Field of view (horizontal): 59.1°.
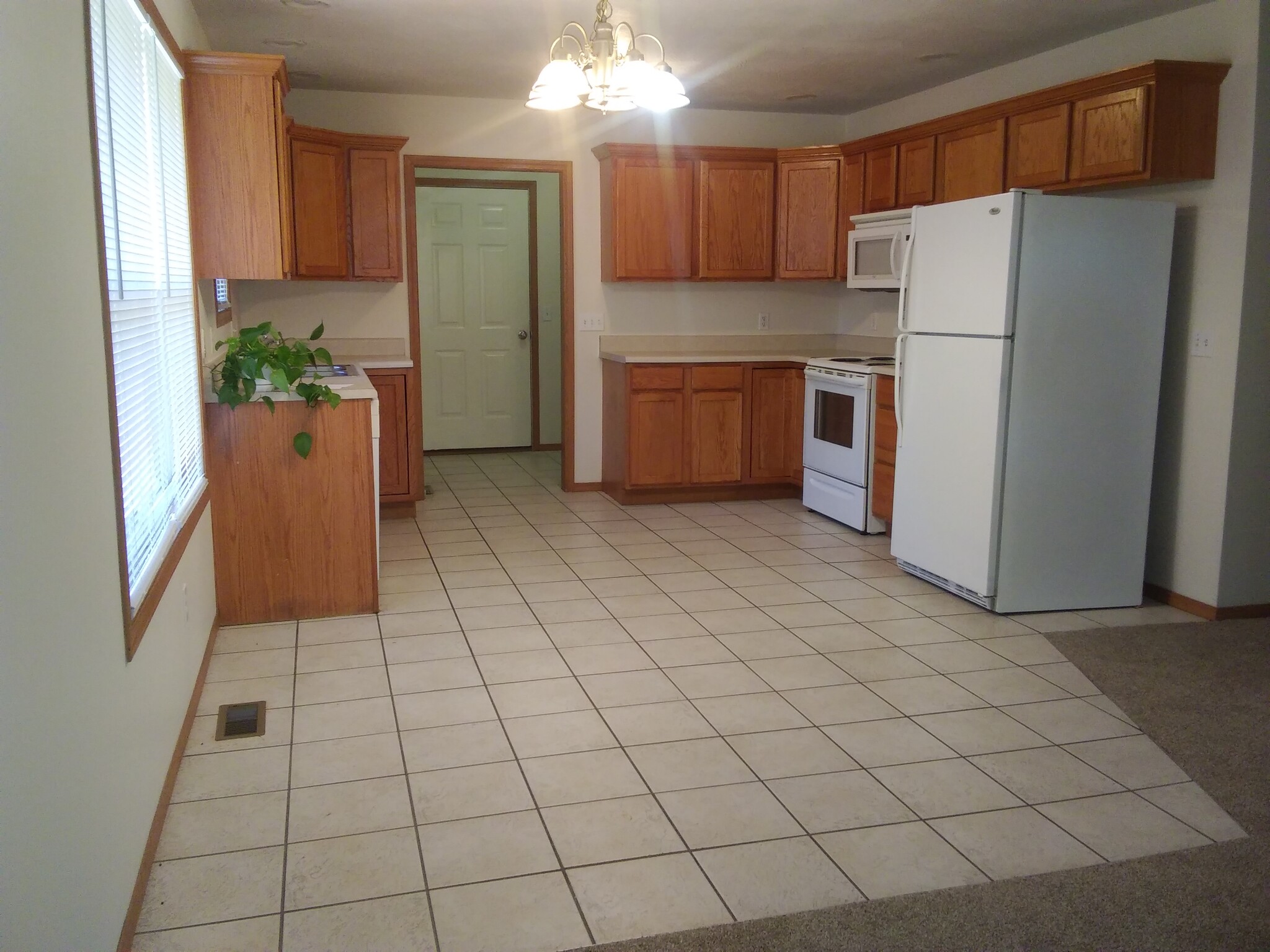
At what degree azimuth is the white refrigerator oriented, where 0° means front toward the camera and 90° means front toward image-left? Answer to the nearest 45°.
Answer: approximately 45°

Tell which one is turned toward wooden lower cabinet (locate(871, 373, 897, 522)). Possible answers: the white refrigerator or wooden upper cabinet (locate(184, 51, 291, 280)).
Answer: the wooden upper cabinet

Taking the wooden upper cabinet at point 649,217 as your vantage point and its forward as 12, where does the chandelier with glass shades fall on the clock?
The chandelier with glass shades is roughly at 12 o'clock from the wooden upper cabinet.

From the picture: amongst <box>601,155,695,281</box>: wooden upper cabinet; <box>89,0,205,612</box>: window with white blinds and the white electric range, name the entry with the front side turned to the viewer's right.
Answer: the window with white blinds

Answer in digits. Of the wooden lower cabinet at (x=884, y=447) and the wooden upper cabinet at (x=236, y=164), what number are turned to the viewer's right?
1

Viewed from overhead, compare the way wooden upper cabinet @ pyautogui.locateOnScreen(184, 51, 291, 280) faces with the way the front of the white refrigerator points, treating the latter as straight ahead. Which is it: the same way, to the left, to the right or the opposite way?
the opposite way

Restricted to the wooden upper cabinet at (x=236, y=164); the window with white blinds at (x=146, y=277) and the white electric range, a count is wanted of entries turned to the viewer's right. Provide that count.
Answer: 2

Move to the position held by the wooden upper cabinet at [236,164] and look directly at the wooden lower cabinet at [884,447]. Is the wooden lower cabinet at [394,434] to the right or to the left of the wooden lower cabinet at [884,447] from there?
left

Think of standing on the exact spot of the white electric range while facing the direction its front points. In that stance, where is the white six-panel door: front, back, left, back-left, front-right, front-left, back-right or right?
right

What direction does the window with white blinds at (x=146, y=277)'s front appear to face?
to the viewer's right

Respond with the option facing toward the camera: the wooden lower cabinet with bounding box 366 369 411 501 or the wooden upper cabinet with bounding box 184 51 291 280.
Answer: the wooden lower cabinet

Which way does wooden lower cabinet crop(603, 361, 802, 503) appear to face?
toward the camera

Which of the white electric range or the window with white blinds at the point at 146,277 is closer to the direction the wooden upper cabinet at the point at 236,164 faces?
the white electric range

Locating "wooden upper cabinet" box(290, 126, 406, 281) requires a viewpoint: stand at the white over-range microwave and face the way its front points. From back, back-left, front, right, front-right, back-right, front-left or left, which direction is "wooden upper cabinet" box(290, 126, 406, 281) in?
front-right

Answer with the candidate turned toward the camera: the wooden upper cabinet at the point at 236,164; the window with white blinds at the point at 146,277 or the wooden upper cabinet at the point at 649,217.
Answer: the wooden upper cabinet at the point at 649,217

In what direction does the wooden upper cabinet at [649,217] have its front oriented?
toward the camera

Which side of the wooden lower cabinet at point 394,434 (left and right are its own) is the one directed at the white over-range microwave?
left
